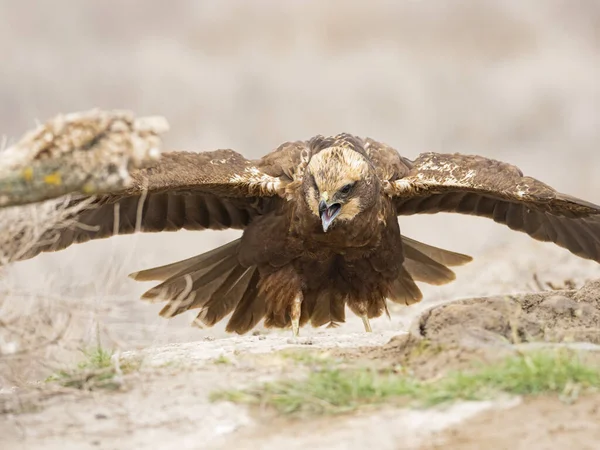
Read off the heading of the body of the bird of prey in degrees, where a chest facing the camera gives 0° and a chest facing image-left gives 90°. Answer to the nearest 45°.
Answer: approximately 0°
